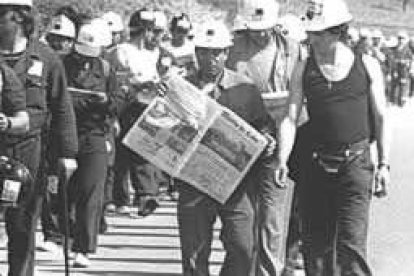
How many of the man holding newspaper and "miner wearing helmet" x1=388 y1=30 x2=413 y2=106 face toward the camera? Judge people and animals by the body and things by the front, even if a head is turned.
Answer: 2

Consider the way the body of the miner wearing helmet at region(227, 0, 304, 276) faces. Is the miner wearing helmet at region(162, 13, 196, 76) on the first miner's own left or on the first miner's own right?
on the first miner's own right

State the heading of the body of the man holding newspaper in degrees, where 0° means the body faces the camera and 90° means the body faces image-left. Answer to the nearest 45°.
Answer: approximately 0°

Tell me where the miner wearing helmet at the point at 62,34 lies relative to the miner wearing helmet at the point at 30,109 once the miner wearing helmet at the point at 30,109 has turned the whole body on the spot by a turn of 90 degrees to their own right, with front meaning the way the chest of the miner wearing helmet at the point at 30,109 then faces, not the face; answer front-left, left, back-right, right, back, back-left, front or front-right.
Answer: front-right

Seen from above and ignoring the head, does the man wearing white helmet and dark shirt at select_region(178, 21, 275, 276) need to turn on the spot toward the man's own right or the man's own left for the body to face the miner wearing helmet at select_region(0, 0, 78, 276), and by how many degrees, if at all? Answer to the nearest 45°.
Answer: approximately 90° to the man's own right

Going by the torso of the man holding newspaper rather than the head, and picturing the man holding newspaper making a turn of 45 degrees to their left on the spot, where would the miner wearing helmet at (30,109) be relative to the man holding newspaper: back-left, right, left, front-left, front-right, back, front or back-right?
back-right

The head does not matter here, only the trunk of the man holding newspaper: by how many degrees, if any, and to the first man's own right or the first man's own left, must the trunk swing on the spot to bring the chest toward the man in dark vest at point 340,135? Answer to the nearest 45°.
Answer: approximately 90° to the first man's own left
